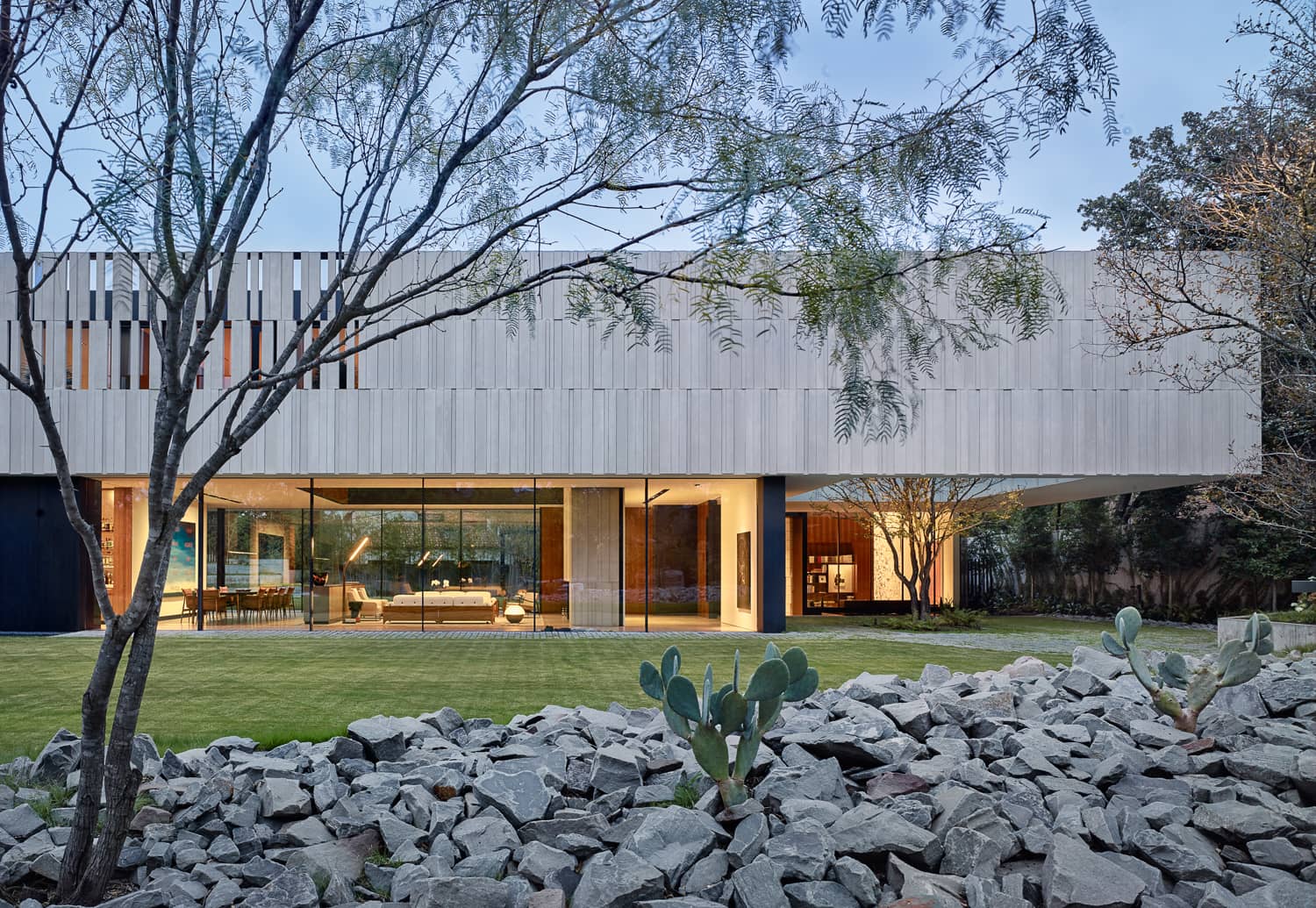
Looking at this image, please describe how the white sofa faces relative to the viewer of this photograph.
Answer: facing away from the viewer

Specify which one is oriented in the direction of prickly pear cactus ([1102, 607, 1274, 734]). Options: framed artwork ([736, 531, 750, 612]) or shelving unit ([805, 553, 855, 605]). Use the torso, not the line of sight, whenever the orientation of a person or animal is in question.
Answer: the shelving unit

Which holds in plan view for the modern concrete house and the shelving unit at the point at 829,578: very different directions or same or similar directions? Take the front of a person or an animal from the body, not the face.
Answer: same or similar directions

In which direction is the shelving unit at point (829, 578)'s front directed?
toward the camera

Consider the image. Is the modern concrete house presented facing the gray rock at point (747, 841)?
yes

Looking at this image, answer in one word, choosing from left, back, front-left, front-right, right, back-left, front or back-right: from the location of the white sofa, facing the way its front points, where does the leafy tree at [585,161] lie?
back

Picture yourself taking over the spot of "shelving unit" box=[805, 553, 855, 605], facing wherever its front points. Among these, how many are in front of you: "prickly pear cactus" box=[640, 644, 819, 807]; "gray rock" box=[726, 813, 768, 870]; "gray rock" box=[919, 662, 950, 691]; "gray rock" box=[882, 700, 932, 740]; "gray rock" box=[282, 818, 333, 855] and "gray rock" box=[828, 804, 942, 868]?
6

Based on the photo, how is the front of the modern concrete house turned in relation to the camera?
facing the viewer

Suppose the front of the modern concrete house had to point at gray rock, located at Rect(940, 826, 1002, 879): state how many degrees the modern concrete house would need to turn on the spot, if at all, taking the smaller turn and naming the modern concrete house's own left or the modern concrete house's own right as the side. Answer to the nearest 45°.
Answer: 0° — it already faces it

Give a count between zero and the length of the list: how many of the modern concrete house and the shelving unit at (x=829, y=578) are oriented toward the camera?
2

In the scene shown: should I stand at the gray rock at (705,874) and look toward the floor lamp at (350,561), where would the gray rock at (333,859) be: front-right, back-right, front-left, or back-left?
front-left

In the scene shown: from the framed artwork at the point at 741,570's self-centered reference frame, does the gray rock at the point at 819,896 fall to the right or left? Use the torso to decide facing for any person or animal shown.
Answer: on its left

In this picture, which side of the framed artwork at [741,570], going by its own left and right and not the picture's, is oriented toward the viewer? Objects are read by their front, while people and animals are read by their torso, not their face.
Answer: left
